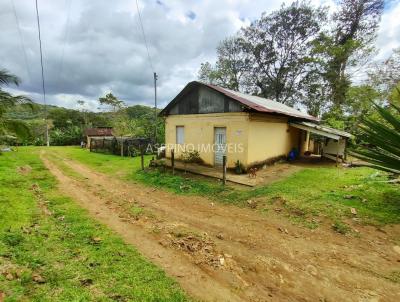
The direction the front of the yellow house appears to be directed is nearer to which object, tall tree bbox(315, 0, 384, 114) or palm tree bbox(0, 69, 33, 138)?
the palm tree

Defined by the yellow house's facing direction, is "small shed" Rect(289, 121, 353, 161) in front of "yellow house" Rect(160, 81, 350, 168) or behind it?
behind

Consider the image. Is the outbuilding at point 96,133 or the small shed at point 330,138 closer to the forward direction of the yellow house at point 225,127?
the outbuilding

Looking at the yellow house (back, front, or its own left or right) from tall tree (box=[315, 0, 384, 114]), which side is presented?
back

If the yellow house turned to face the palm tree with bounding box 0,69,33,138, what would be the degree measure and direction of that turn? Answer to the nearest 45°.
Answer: approximately 45° to its right

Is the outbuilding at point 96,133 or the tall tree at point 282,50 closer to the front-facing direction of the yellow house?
the outbuilding

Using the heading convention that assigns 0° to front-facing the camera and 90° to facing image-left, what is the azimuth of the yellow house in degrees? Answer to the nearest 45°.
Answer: approximately 45°

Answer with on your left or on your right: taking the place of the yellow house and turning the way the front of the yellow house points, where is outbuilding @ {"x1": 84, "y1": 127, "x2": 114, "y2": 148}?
on your right

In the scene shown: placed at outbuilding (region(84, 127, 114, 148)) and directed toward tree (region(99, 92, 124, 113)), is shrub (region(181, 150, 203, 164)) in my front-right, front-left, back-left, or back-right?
back-right

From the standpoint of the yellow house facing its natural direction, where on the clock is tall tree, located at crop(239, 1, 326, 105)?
The tall tree is roughly at 5 o'clock from the yellow house.
